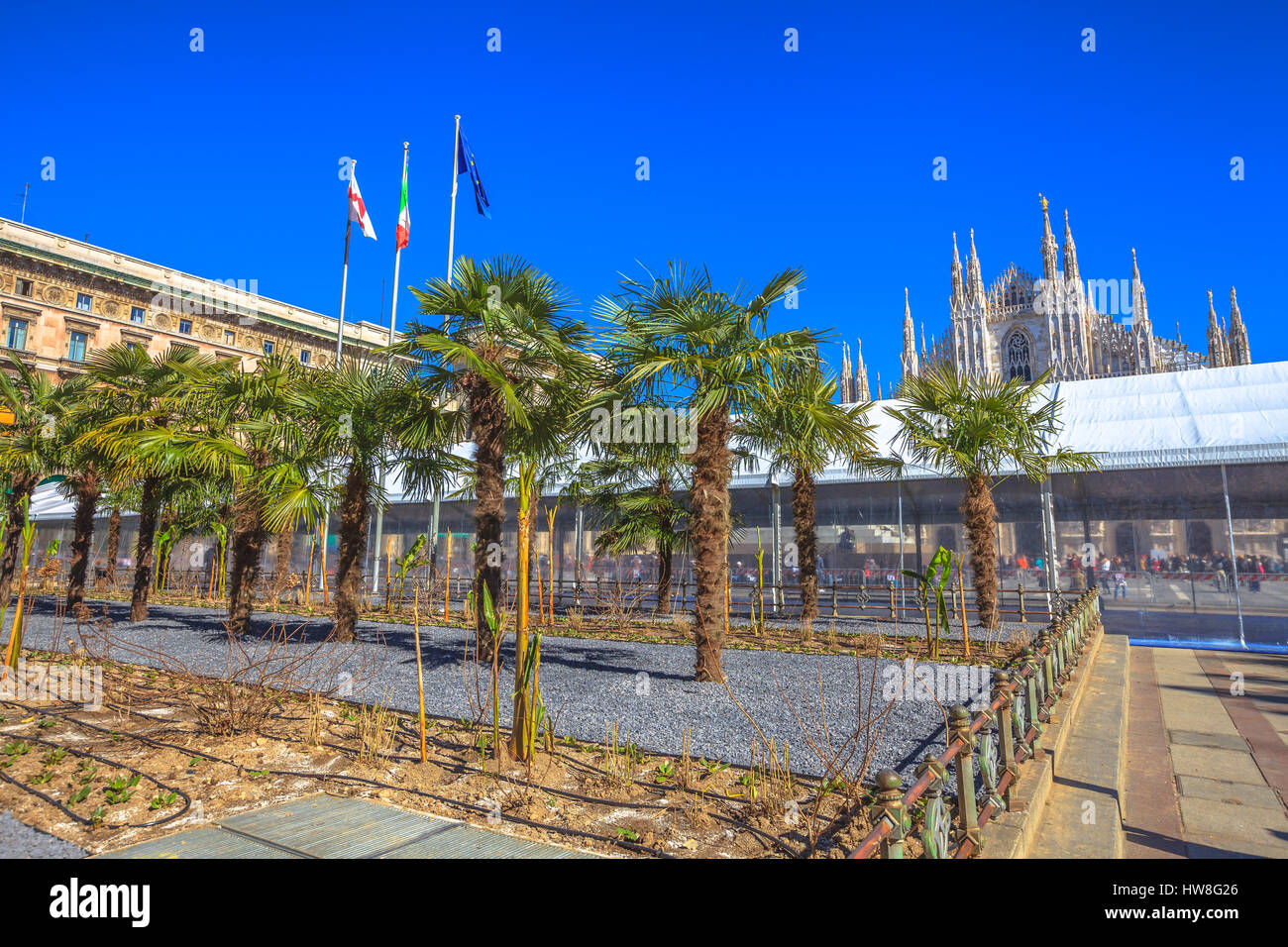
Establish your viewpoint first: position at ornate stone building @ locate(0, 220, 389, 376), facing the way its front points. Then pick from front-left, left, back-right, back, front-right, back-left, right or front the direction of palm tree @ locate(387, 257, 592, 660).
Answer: front-right

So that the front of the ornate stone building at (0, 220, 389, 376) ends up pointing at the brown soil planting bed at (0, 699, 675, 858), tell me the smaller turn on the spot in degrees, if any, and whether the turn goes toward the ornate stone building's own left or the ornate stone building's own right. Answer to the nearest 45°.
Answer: approximately 45° to the ornate stone building's own right

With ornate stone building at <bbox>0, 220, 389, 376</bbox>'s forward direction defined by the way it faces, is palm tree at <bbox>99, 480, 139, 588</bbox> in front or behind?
in front

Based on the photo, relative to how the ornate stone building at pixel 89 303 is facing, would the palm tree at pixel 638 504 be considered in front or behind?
in front

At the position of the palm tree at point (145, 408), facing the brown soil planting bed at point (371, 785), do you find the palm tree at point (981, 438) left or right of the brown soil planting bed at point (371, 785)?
left

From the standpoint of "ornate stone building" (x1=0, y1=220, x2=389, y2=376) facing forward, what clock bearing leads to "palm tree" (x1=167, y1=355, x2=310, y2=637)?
The palm tree is roughly at 1 o'clock from the ornate stone building.

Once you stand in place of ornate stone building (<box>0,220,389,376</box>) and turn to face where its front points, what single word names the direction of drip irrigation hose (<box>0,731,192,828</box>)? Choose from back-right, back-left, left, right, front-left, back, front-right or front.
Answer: front-right

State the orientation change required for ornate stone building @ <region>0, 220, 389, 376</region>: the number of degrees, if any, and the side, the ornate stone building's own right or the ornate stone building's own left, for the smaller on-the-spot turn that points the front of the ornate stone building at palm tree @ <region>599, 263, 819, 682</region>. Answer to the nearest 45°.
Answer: approximately 45° to the ornate stone building's own right

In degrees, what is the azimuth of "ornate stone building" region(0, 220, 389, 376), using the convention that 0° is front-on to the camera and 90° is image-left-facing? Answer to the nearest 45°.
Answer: approximately 315°

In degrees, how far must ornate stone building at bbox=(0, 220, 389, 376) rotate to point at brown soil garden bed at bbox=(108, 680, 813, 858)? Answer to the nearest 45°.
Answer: approximately 45° to its right

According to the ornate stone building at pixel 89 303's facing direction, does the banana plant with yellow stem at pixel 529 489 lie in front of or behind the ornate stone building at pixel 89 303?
in front

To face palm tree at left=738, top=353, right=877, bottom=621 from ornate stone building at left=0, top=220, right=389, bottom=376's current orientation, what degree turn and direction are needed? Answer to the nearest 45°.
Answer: approximately 45° to its right

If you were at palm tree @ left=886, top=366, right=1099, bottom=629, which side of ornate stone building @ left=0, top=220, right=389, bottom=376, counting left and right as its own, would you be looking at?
front
